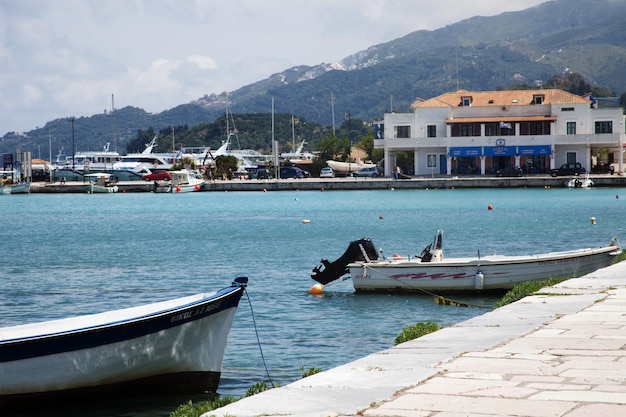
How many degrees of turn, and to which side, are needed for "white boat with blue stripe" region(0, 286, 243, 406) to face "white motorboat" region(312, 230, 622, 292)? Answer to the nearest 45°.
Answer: approximately 45° to its left

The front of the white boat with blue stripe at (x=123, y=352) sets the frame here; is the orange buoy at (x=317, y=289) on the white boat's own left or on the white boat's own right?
on the white boat's own left

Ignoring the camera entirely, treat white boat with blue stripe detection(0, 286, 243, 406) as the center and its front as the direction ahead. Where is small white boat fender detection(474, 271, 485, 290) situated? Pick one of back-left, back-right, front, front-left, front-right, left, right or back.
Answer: front-left

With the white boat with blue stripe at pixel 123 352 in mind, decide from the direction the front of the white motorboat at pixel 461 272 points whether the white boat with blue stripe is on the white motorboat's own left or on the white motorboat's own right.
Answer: on the white motorboat's own right

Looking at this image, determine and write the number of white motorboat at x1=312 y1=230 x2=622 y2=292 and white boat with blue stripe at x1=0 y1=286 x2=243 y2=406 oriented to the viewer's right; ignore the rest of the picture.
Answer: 2

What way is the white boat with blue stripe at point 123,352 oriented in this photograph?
to the viewer's right

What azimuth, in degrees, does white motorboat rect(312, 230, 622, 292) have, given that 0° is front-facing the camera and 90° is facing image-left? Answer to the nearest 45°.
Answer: approximately 270°
